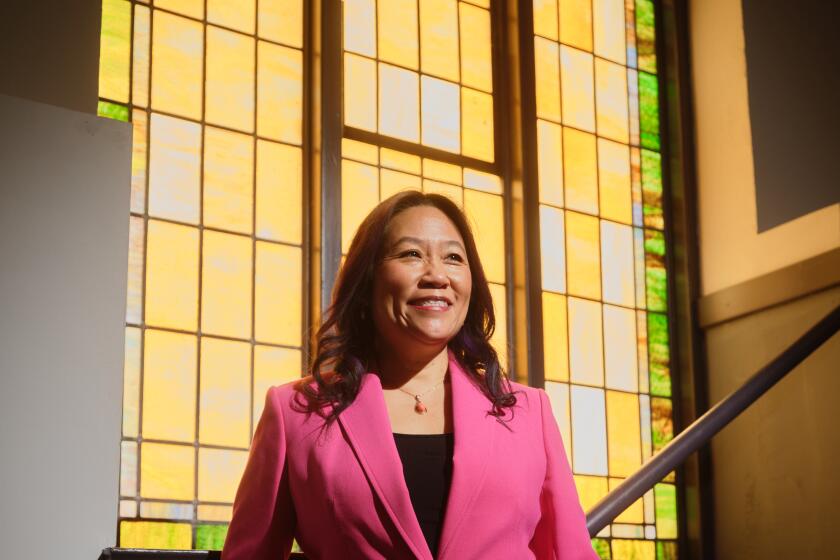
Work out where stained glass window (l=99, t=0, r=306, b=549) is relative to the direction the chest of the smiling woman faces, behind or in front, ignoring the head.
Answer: behind

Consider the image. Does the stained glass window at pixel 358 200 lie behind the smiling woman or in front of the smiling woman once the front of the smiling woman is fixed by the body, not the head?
behind

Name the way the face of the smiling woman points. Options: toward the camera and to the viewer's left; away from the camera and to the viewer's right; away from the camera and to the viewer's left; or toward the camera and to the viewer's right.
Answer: toward the camera and to the viewer's right

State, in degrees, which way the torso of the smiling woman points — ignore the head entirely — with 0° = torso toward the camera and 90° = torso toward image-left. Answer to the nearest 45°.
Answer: approximately 0°

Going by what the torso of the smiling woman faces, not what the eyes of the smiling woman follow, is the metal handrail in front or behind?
behind
